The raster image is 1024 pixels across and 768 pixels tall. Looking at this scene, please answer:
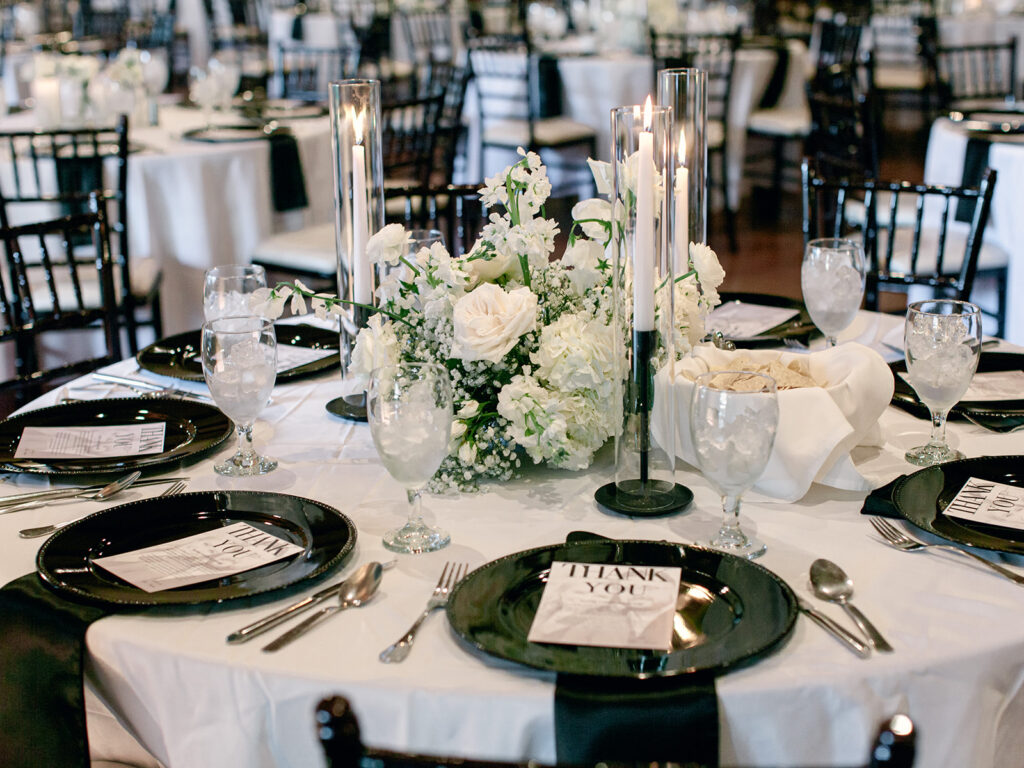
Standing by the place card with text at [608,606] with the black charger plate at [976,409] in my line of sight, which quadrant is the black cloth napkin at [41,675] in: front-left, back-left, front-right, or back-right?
back-left

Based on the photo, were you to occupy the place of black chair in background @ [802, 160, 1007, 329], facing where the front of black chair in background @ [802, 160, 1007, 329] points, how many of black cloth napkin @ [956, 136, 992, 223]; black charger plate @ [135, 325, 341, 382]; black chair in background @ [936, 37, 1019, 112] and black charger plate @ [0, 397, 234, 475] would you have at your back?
2

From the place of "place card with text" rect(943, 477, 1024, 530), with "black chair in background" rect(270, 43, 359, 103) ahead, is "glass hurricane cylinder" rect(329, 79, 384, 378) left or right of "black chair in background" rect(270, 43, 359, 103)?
left
